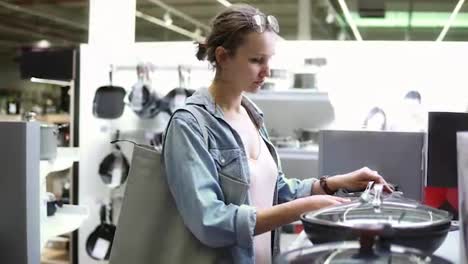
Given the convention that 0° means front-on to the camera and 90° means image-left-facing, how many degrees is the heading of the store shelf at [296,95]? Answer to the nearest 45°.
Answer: approximately 0°

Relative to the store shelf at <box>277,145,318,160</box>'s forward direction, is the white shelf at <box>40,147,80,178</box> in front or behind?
in front

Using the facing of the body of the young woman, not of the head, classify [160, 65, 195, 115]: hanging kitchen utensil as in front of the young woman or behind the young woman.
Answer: behind

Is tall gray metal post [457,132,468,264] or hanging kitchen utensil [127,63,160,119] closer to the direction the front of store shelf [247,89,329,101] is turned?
the tall gray metal post

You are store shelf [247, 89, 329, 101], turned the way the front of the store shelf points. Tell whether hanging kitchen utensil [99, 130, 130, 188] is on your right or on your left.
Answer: on your right

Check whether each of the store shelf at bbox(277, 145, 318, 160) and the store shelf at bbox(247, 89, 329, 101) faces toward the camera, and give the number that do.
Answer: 2

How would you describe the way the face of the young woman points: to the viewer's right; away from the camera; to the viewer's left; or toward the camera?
to the viewer's right

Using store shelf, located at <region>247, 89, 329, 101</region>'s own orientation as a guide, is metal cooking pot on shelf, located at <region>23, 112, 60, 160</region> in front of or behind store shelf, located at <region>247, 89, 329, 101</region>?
in front

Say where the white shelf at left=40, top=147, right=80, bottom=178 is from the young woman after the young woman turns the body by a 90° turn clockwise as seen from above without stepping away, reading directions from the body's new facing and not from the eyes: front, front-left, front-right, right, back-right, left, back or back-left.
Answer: right

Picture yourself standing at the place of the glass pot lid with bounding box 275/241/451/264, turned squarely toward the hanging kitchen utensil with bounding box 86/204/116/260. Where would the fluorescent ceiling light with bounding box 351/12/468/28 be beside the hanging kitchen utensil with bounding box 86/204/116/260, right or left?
right

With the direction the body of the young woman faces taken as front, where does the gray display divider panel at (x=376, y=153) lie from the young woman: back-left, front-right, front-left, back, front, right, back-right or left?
left
